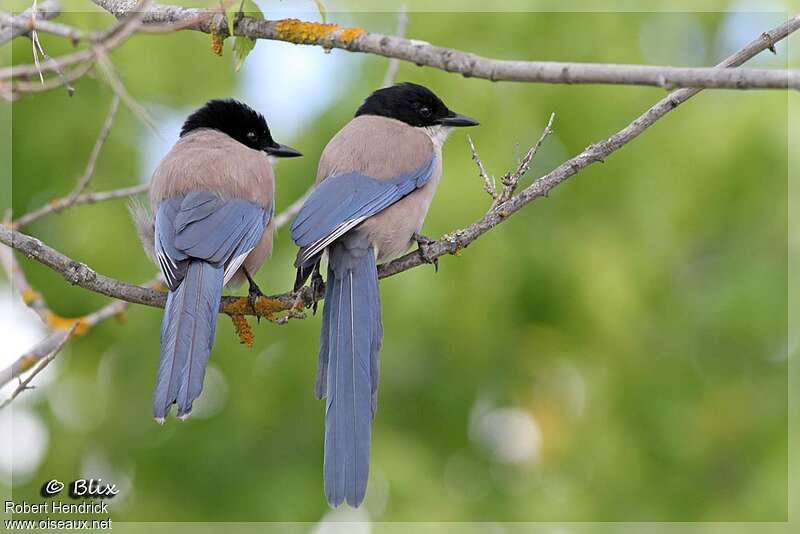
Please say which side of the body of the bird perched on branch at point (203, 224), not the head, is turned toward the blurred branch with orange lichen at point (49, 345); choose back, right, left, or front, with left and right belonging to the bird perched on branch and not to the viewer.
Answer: left

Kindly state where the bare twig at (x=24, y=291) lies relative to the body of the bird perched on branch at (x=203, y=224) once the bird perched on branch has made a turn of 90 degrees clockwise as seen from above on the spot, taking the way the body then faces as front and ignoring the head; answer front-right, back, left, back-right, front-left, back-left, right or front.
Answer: back

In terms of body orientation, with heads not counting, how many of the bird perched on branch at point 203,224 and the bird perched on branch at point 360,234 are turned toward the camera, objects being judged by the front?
0

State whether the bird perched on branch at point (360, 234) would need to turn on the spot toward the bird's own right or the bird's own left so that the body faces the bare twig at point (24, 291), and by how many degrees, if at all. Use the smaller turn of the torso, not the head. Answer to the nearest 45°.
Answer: approximately 135° to the bird's own left

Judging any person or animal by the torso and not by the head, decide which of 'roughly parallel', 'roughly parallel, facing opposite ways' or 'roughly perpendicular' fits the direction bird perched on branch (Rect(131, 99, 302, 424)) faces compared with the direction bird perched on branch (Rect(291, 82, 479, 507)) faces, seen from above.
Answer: roughly parallel

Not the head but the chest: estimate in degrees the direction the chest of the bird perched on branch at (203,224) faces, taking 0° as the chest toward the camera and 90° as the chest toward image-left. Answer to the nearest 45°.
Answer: approximately 225°

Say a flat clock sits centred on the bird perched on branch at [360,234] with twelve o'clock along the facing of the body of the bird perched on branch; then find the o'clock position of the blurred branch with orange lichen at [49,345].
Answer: The blurred branch with orange lichen is roughly at 8 o'clock from the bird perched on branch.

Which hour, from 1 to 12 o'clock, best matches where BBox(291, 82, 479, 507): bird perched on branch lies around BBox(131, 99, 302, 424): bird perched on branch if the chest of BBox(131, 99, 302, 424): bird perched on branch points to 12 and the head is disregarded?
BBox(291, 82, 479, 507): bird perched on branch is roughly at 2 o'clock from BBox(131, 99, 302, 424): bird perched on branch.

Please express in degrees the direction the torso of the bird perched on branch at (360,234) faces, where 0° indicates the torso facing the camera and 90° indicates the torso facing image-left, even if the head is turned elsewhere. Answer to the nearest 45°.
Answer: approximately 225°
